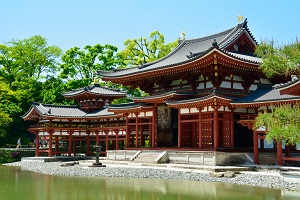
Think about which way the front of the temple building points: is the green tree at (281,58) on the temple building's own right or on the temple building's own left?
on the temple building's own left

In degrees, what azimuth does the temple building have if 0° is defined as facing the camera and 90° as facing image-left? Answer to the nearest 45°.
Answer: approximately 45°
